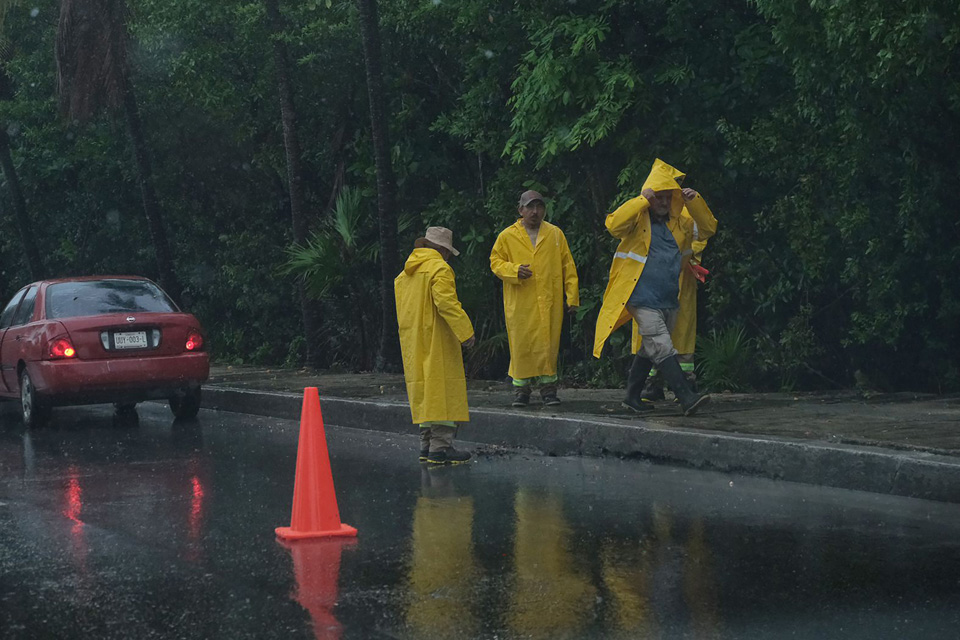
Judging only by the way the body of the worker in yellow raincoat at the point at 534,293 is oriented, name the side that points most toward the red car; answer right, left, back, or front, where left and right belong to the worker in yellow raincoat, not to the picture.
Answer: right

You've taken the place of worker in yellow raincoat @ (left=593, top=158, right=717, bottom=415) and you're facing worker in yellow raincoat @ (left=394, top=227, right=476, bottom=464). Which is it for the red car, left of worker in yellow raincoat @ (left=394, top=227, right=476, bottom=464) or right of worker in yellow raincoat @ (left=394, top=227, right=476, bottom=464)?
right

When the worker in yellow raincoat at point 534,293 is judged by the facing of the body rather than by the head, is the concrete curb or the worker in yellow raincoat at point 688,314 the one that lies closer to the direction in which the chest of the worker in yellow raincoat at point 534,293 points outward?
the concrete curb

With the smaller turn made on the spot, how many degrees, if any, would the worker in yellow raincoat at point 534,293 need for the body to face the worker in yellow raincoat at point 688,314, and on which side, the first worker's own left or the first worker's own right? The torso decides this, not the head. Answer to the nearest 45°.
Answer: approximately 90° to the first worker's own left

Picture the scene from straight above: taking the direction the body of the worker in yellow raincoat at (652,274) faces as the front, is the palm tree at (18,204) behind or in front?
behind

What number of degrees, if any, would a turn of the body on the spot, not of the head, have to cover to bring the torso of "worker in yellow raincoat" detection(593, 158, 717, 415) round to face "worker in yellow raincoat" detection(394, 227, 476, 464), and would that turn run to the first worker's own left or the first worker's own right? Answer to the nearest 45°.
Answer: approximately 90° to the first worker's own right

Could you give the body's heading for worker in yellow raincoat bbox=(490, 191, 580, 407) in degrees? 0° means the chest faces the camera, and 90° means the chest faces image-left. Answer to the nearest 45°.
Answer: approximately 0°

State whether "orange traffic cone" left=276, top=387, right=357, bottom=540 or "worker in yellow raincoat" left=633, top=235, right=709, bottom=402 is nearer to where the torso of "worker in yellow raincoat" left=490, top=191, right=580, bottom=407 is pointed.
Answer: the orange traffic cone

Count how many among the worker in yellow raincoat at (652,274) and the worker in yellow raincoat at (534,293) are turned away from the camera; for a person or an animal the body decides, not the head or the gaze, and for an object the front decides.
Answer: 0

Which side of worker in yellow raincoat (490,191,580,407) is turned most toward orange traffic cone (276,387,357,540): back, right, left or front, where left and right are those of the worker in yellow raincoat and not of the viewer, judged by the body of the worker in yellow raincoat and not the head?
front

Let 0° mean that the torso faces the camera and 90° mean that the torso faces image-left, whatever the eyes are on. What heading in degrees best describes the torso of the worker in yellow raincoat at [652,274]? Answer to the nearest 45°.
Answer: approximately 315°

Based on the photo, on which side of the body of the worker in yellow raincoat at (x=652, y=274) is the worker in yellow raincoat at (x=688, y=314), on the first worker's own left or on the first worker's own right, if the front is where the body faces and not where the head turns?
on the first worker's own left
